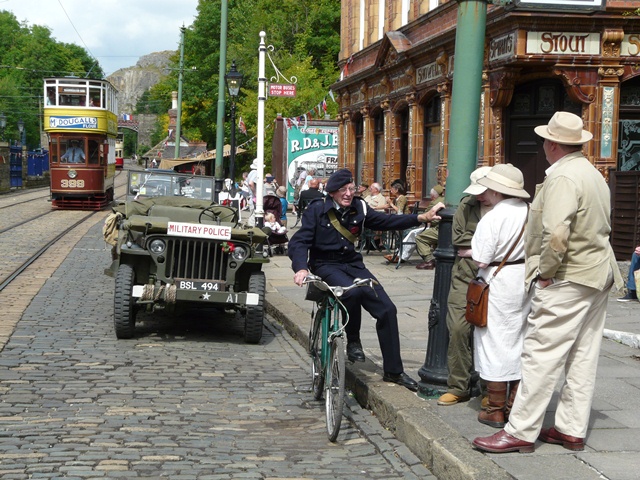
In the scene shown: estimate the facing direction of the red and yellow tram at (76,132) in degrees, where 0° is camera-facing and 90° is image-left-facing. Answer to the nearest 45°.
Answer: approximately 0°

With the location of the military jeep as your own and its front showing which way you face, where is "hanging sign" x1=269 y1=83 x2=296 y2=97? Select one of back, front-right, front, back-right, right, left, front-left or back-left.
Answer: back

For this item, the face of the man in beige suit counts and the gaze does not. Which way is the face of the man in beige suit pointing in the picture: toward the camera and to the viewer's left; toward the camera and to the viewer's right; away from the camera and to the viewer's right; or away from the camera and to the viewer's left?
away from the camera and to the viewer's left

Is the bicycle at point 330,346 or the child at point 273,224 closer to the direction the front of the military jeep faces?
the bicycle

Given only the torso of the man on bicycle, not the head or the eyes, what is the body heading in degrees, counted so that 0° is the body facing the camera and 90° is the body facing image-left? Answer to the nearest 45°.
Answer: approximately 315°

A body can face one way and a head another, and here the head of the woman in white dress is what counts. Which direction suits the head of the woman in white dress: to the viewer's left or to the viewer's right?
to the viewer's left

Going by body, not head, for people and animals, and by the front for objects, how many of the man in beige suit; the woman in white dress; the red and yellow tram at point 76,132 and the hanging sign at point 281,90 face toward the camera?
2

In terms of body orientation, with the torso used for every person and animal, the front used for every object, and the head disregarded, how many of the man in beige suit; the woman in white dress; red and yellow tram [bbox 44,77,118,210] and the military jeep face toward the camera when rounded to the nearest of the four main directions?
2

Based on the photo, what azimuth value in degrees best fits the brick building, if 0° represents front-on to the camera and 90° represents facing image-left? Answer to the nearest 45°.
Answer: approximately 45°

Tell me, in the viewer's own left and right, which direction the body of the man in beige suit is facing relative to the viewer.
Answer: facing away from the viewer and to the left of the viewer

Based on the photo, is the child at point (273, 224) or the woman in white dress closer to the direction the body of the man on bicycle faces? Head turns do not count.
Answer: the woman in white dress
